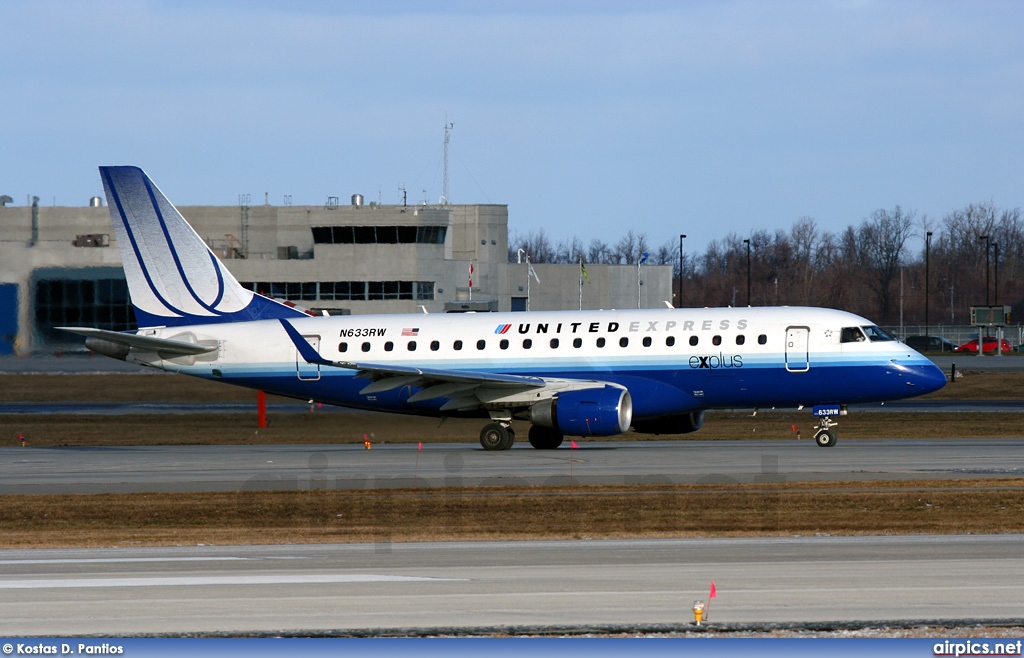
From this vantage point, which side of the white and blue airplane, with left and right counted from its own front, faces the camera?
right
